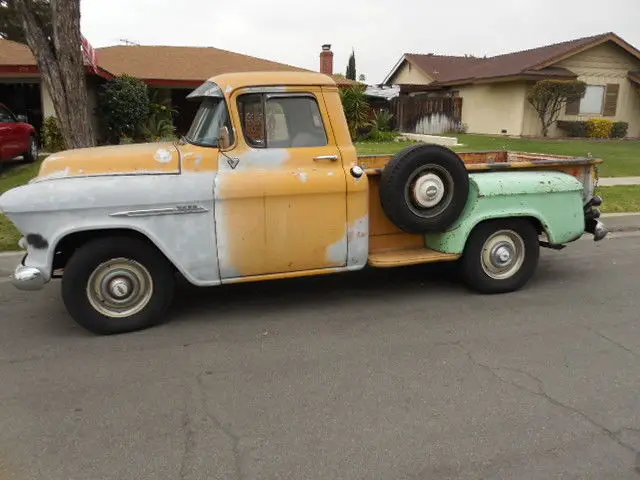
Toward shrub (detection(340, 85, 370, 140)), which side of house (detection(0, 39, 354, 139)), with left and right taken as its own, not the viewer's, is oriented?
left

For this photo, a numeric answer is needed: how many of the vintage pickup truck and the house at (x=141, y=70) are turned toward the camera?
1

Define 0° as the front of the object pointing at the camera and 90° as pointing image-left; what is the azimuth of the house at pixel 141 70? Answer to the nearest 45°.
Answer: approximately 0°

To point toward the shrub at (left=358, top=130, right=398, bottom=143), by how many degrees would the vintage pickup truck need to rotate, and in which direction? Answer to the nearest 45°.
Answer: approximately 90° to its right

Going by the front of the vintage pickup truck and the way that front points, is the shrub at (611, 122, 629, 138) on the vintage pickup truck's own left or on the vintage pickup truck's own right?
on the vintage pickup truck's own right

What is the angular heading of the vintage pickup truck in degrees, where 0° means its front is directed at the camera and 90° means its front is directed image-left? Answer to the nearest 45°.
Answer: approximately 90°

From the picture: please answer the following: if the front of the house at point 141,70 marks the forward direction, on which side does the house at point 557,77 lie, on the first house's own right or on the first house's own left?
on the first house's own left

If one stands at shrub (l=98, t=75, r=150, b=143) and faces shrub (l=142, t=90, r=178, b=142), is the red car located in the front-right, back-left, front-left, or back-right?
back-right

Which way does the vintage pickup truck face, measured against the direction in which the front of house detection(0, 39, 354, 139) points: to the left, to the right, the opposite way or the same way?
to the right

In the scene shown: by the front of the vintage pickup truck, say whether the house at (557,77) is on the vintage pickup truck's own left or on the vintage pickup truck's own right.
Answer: on the vintage pickup truck's own right

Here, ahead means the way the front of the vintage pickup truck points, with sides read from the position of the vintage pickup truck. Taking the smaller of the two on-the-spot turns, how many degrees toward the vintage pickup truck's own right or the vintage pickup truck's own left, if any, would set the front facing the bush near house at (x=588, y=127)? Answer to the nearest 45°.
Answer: approximately 135° to the vintage pickup truck's own right

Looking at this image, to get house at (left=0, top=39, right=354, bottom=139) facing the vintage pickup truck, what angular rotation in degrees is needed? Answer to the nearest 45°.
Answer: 0° — it already faces it

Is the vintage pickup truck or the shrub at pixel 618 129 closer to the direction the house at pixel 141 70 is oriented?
the vintage pickup truck
